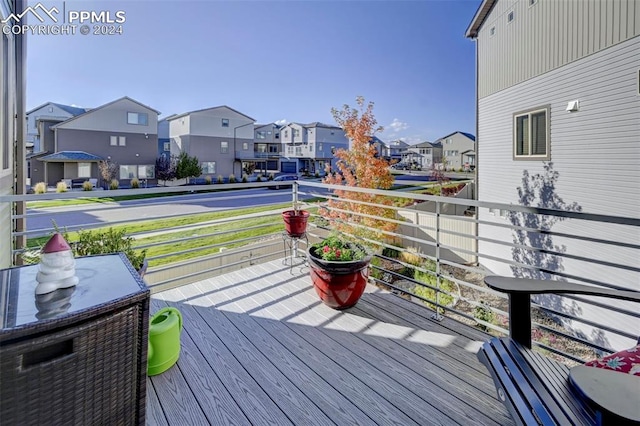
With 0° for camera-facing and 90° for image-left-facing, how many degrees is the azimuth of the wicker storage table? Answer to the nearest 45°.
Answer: approximately 315°

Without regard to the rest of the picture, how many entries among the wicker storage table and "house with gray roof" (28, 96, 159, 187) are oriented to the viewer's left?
0

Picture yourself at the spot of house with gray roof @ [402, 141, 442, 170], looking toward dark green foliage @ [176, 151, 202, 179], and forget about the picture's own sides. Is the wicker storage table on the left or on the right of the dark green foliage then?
left

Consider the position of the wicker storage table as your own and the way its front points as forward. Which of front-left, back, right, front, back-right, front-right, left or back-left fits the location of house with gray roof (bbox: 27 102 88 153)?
back-left

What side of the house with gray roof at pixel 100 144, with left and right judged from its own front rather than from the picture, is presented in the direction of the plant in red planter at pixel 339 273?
front

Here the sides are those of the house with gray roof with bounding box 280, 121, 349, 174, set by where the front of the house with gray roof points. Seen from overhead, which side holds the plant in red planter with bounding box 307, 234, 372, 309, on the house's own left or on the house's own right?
on the house's own left

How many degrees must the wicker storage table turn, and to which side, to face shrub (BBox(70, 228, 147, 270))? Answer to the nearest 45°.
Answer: approximately 135° to its left

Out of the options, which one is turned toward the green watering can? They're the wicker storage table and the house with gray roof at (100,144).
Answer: the house with gray roof

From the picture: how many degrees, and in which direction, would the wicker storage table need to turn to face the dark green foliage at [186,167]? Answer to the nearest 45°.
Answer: approximately 135° to its left

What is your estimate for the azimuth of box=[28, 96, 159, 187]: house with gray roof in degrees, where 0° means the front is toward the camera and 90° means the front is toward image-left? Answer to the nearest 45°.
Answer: approximately 0°

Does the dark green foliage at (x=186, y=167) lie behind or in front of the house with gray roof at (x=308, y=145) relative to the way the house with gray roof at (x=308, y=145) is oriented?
in front

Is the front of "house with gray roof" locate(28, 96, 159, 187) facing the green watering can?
yes

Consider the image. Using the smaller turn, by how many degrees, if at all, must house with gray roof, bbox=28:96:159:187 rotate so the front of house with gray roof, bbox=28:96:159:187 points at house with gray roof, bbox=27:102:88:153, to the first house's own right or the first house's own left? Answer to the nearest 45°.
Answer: approximately 135° to the first house's own right

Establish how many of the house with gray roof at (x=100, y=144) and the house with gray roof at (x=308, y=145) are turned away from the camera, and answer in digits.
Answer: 0
